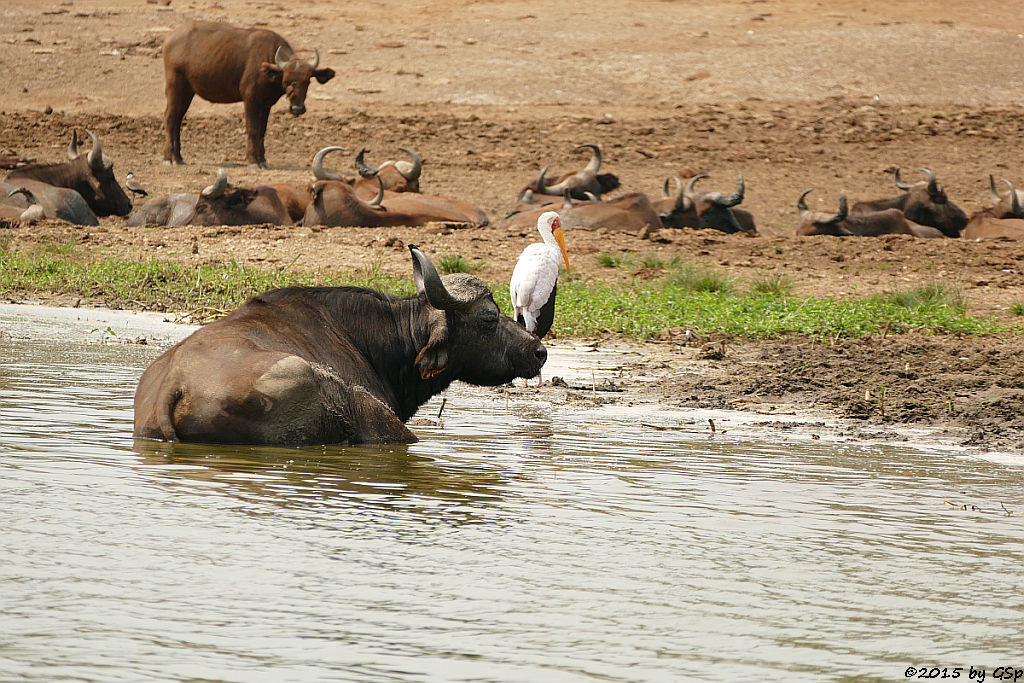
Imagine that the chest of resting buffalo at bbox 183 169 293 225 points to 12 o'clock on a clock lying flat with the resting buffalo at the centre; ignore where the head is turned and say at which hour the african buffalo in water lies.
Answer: The african buffalo in water is roughly at 9 o'clock from the resting buffalo.

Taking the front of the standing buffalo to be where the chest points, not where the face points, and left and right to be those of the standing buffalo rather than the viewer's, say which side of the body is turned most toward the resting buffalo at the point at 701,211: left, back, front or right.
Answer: front

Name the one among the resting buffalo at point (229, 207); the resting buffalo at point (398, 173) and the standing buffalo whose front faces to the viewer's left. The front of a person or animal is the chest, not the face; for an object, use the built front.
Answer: the resting buffalo at point (229, 207)

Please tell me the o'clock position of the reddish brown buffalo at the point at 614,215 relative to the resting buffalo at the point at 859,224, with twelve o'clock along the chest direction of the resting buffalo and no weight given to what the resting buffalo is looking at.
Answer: The reddish brown buffalo is roughly at 11 o'clock from the resting buffalo.

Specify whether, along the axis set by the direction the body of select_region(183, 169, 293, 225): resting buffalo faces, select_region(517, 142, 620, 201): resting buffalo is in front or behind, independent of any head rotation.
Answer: behind

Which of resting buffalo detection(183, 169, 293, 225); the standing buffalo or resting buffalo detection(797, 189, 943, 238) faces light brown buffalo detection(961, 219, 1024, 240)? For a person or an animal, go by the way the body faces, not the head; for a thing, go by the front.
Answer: the standing buffalo

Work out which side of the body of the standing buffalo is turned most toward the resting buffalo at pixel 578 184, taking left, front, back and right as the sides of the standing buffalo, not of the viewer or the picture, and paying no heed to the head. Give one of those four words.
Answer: front

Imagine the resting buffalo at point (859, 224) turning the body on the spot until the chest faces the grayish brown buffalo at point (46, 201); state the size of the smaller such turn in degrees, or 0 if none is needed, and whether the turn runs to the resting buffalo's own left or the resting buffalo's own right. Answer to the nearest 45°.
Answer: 0° — it already faces it

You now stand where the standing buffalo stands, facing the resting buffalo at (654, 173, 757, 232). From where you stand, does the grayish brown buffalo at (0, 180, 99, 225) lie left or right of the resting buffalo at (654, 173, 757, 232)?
right

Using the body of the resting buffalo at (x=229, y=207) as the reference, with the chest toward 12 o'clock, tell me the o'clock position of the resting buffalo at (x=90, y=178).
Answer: the resting buffalo at (x=90, y=178) is roughly at 2 o'clock from the resting buffalo at (x=229, y=207).

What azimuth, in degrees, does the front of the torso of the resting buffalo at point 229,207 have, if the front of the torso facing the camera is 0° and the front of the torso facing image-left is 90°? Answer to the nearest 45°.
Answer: approximately 90°

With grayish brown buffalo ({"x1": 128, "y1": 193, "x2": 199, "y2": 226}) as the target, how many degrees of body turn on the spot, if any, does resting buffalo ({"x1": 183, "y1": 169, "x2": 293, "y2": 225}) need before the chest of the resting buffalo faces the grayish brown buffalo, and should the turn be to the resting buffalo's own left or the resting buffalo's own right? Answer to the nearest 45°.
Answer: approximately 45° to the resting buffalo's own right

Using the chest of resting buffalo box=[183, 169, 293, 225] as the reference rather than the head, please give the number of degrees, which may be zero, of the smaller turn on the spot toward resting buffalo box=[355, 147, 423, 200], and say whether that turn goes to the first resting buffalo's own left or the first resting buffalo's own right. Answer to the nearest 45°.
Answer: approximately 135° to the first resting buffalo's own right

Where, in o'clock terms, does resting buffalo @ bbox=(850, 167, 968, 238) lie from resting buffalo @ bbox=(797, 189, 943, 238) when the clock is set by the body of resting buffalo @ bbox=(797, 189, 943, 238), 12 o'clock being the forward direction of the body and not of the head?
resting buffalo @ bbox=(850, 167, 968, 238) is roughly at 4 o'clock from resting buffalo @ bbox=(797, 189, 943, 238).

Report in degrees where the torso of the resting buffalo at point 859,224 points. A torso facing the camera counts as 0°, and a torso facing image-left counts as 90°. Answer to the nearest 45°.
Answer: approximately 90°
